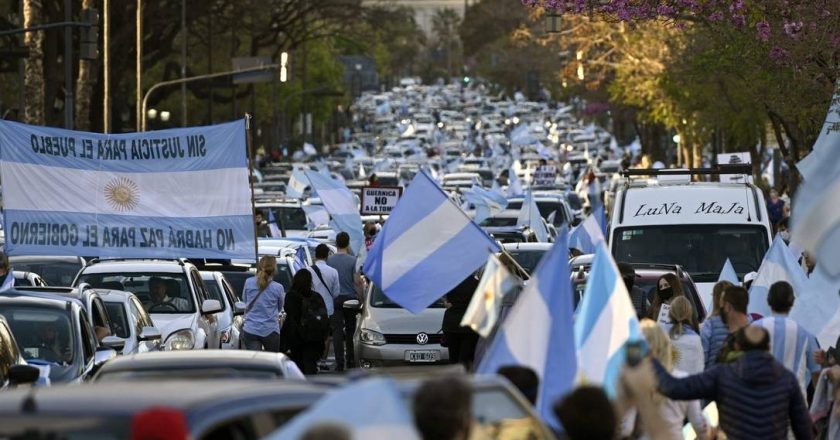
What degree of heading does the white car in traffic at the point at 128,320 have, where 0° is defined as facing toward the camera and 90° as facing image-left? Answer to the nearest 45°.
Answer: approximately 315°

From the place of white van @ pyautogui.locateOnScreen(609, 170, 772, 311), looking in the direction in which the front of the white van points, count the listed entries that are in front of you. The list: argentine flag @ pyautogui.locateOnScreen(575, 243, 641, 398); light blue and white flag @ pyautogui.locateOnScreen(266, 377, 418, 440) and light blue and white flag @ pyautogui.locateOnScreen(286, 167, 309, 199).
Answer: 2

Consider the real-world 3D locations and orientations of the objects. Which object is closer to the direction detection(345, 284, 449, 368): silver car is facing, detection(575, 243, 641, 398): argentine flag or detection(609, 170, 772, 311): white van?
the argentine flag

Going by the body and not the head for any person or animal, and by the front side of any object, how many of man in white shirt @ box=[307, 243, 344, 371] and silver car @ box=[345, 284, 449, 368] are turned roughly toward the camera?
1

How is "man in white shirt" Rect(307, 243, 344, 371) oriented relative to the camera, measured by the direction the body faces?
away from the camera

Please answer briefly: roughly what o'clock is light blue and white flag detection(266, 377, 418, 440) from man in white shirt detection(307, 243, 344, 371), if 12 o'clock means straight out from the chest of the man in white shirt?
The light blue and white flag is roughly at 6 o'clock from the man in white shirt.

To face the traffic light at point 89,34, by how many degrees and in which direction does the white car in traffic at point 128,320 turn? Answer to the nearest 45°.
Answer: approximately 135° to its left

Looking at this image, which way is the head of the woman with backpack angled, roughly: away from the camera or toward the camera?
away from the camera

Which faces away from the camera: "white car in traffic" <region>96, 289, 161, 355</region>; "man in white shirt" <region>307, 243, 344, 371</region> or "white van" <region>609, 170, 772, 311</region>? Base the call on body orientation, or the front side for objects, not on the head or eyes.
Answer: the man in white shirt

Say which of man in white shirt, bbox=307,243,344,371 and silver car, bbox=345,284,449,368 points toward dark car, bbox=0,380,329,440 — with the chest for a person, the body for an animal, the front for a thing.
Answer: the silver car

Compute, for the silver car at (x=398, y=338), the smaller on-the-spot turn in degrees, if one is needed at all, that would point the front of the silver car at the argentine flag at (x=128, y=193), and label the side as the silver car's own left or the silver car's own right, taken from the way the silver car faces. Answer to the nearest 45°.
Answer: approximately 90° to the silver car's own right

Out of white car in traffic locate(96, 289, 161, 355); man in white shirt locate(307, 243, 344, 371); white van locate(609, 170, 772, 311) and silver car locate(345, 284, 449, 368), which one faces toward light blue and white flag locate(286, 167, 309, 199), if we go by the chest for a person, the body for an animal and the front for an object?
the man in white shirt

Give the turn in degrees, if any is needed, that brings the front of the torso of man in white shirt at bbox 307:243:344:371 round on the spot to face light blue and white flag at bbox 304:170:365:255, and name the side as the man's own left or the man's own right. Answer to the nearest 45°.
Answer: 0° — they already face it
